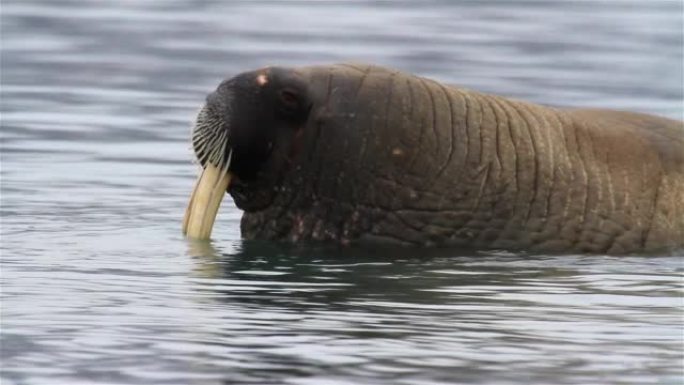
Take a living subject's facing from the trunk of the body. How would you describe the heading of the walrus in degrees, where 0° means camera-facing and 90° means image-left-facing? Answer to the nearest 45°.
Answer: approximately 90°
